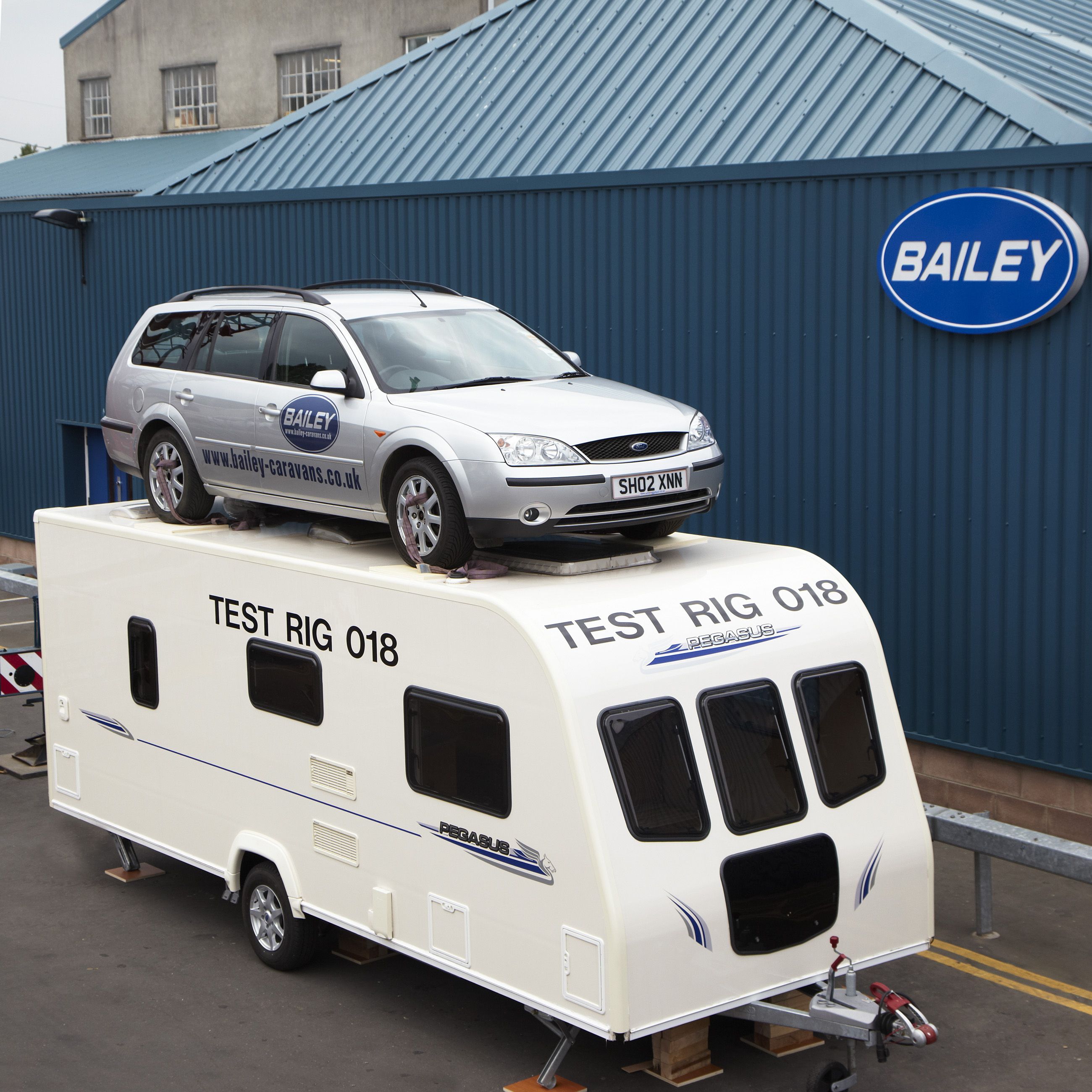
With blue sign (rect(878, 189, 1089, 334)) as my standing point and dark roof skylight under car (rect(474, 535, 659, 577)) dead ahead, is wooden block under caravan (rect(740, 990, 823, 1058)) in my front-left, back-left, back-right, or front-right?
front-left

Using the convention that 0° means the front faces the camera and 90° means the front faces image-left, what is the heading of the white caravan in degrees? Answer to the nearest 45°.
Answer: approximately 315°

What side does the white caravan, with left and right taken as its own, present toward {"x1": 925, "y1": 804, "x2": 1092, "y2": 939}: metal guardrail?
left

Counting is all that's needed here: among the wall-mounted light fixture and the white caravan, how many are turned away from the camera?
0

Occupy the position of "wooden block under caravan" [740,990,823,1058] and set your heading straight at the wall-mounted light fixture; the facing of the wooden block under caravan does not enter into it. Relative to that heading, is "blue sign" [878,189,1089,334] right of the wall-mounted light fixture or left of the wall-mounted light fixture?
right

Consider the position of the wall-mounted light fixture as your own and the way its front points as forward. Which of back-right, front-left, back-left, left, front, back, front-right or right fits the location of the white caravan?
front-left

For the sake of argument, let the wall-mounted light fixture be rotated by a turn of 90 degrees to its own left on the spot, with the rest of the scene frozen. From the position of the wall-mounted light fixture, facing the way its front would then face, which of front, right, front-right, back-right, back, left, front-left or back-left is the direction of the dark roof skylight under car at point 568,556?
front-right

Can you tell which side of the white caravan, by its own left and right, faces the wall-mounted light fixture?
back

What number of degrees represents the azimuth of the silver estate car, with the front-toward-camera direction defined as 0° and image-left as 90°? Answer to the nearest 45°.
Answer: approximately 315°

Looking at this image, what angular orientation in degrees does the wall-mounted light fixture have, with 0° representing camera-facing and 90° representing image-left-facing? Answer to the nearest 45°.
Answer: approximately 45°
